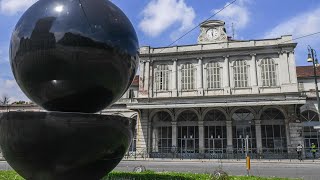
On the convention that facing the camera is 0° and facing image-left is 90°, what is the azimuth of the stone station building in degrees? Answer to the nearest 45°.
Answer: approximately 0°

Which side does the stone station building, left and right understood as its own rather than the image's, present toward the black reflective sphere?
front
